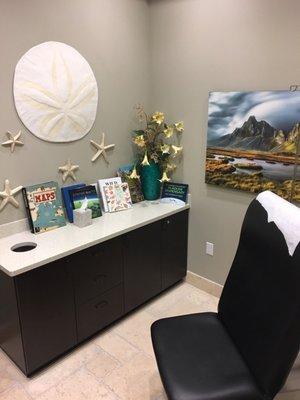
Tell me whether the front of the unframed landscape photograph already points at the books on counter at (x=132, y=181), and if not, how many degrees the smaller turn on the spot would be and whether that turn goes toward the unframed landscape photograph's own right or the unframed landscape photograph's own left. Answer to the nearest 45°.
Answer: approximately 45° to the unframed landscape photograph's own right

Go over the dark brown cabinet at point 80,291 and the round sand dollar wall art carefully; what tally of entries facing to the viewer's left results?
0

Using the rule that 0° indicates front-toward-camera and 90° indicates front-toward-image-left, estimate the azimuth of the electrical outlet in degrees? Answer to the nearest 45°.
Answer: approximately 45°

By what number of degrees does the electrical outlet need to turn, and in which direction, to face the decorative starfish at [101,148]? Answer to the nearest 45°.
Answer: approximately 45° to its right

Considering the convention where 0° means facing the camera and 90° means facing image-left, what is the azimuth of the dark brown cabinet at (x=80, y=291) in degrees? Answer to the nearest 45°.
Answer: approximately 315°

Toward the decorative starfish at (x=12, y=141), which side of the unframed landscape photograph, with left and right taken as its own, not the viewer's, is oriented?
front

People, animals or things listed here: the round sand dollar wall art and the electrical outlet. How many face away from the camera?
0

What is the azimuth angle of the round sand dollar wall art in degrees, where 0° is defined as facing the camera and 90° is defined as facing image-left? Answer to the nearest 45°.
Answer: approximately 315°

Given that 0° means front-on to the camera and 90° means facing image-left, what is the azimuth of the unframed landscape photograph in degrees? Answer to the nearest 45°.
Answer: approximately 45°

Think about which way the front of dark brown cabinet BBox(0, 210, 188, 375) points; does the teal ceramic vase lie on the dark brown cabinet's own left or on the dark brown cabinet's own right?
on the dark brown cabinet's own left
